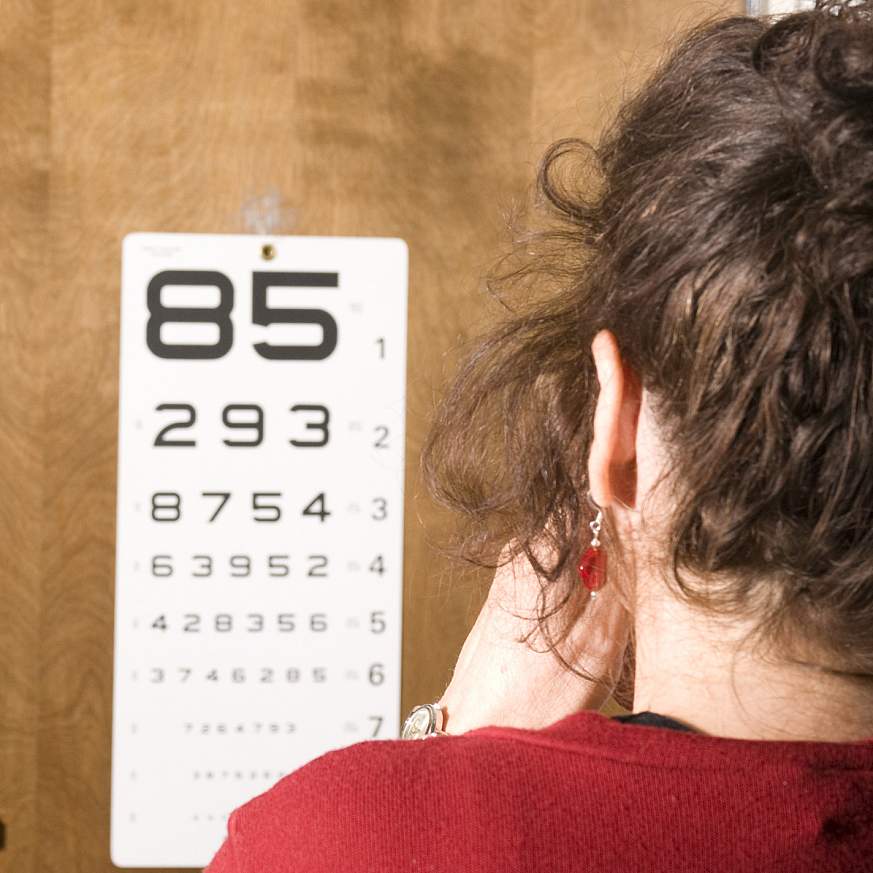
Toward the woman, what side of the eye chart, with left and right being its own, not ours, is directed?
front

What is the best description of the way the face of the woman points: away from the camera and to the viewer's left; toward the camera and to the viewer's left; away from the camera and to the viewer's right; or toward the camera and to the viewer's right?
away from the camera and to the viewer's left

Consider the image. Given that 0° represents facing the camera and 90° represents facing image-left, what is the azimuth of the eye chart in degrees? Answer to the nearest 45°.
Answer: approximately 0°
